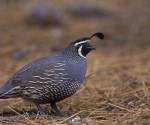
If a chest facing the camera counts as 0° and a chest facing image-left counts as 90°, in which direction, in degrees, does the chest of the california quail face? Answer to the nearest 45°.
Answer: approximately 270°
